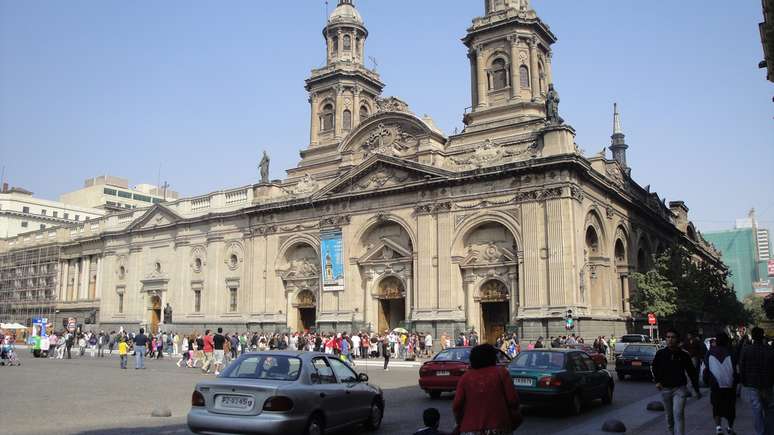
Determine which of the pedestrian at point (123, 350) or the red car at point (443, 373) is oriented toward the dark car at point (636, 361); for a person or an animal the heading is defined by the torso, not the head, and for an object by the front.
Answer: the red car

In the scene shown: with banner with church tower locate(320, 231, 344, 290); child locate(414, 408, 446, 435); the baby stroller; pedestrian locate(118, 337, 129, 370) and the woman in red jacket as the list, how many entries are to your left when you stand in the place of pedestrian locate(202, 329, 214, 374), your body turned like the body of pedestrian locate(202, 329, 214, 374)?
2

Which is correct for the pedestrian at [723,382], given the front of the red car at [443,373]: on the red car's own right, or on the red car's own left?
on the red car's own right

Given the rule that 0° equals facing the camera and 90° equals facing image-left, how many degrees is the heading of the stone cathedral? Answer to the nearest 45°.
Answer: approximately 45°

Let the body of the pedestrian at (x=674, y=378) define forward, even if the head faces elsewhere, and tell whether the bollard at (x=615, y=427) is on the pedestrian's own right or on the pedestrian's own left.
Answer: on the pedestrian's own right

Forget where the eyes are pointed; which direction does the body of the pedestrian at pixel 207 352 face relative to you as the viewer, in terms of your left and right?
facing to the left of the viewer

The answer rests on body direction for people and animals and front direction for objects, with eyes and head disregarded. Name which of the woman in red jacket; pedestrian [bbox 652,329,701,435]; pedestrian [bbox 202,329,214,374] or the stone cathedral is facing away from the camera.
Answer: the woman in red jacket

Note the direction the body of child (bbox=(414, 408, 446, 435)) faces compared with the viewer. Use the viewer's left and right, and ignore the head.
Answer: facing away from the viewer

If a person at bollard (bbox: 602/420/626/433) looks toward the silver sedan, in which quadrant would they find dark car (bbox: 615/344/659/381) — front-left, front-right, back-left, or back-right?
back-right

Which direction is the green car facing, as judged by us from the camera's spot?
facing away from the viewer and to the right of the viewer

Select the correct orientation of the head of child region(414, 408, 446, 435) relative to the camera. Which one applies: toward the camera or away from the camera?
away from the camera

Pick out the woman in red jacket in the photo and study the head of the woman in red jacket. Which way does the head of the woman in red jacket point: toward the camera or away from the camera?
away from the camera
